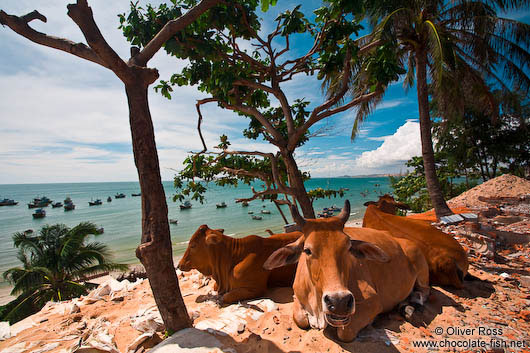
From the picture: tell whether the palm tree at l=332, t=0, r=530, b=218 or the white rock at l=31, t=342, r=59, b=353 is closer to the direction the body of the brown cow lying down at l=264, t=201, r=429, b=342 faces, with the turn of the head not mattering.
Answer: the white rock

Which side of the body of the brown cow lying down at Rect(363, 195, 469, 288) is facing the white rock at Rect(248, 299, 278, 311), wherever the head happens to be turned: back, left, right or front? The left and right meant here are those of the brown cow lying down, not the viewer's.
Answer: left

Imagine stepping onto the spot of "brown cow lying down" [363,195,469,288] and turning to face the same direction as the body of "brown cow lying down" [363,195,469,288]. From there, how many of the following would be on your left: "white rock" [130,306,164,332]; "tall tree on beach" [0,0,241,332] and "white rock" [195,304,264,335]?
3

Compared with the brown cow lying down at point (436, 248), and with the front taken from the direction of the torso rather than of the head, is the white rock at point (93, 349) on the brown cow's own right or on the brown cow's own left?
on the brown cow's own left

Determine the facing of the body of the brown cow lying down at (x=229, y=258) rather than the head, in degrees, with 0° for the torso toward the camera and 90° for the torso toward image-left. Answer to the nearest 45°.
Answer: approximately 90°

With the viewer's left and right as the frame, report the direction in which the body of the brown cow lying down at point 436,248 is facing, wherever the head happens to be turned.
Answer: facing away from the viewer and to the left of the viewer
